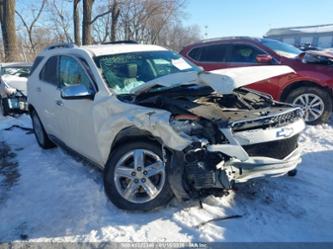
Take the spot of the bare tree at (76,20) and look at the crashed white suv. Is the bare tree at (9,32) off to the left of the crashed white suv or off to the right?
right

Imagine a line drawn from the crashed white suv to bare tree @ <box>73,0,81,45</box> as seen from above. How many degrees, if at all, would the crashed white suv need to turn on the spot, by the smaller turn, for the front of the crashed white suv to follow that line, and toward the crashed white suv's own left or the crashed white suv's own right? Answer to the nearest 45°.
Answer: approximately 135° to the crashed white suv's own left

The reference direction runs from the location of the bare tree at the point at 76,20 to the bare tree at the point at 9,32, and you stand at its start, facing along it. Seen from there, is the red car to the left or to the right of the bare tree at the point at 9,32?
left

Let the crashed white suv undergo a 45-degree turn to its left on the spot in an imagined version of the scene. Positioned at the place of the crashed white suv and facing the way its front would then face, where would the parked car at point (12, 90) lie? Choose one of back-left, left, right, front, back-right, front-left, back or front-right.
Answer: back-left

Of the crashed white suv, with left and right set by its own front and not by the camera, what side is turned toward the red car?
left

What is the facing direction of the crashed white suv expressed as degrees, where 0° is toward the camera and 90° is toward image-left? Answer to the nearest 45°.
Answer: approximately 315°
